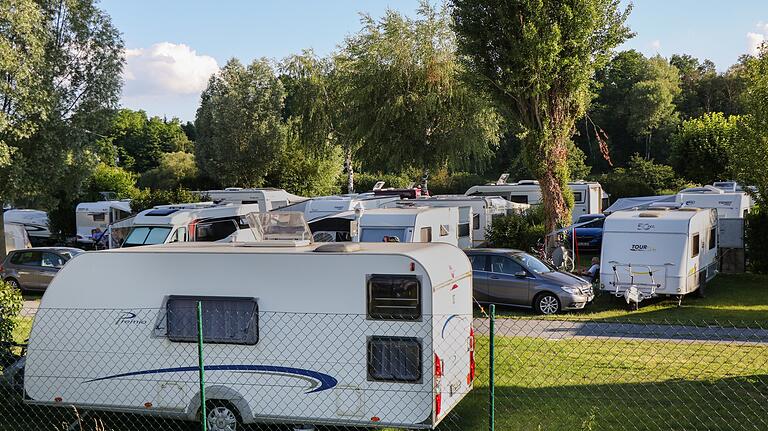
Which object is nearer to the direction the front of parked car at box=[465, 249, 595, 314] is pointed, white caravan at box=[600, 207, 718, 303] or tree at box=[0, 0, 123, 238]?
the white caravan

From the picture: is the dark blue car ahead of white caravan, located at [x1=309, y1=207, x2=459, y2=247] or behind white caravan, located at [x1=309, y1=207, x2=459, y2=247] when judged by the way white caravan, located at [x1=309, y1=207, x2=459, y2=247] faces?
behind

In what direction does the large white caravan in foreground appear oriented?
to the viewer's left

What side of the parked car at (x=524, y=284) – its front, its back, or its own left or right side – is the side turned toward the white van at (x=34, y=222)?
back

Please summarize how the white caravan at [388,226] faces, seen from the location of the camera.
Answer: facing the viewer and to the left of the viewer

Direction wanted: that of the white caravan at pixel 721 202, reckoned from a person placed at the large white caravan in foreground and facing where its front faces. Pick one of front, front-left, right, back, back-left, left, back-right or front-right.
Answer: back-right

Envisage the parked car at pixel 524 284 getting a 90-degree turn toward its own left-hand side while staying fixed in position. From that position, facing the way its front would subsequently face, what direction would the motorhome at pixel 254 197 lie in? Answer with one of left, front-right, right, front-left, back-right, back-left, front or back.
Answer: left

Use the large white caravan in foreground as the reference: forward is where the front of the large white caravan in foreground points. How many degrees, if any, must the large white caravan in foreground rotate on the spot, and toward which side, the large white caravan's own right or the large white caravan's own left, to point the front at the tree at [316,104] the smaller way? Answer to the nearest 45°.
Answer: approximately 90° to the large white caravan's own right
